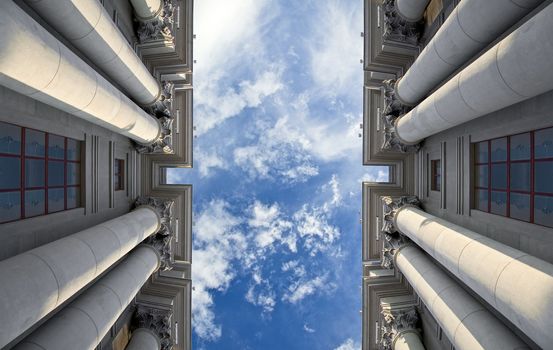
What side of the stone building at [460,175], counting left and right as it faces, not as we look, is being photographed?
front

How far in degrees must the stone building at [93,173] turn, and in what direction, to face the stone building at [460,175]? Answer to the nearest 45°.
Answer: approximately 45° to its left
